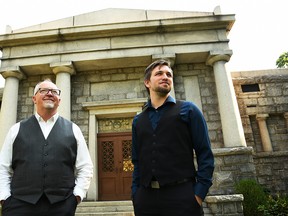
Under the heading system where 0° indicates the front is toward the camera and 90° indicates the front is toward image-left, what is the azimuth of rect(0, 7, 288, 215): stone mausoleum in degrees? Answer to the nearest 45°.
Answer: approximately 0°
